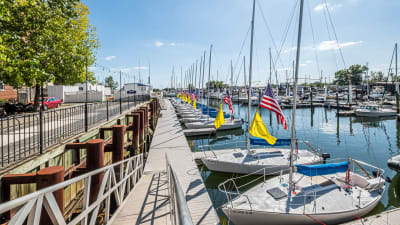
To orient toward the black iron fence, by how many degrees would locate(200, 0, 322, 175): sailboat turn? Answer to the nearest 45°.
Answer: approximately 45° to its left

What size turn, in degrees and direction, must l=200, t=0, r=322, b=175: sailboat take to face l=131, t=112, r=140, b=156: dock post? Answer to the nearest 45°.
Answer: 0° — it already faces it

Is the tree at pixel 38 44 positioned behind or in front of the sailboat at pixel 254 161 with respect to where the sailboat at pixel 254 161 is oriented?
in front

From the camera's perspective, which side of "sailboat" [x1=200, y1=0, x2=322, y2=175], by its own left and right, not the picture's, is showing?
left
